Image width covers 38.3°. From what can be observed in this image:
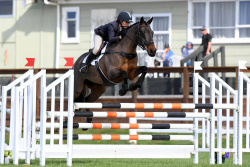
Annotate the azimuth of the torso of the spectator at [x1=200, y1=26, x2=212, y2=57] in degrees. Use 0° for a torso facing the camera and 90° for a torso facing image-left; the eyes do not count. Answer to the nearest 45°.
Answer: approximately 45°

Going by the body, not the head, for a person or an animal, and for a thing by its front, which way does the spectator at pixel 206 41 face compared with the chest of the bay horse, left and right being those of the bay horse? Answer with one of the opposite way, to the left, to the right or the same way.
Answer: to the right

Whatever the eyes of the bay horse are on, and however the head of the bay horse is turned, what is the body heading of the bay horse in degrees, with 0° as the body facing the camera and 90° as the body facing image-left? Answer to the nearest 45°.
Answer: approximately 315°

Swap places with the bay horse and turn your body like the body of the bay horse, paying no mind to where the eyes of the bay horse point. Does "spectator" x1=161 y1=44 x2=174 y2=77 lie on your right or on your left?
on your left

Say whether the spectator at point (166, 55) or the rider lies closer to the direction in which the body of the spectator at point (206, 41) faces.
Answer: the rider

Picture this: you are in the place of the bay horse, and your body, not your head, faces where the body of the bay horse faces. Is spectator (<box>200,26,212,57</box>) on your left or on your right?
on your left
